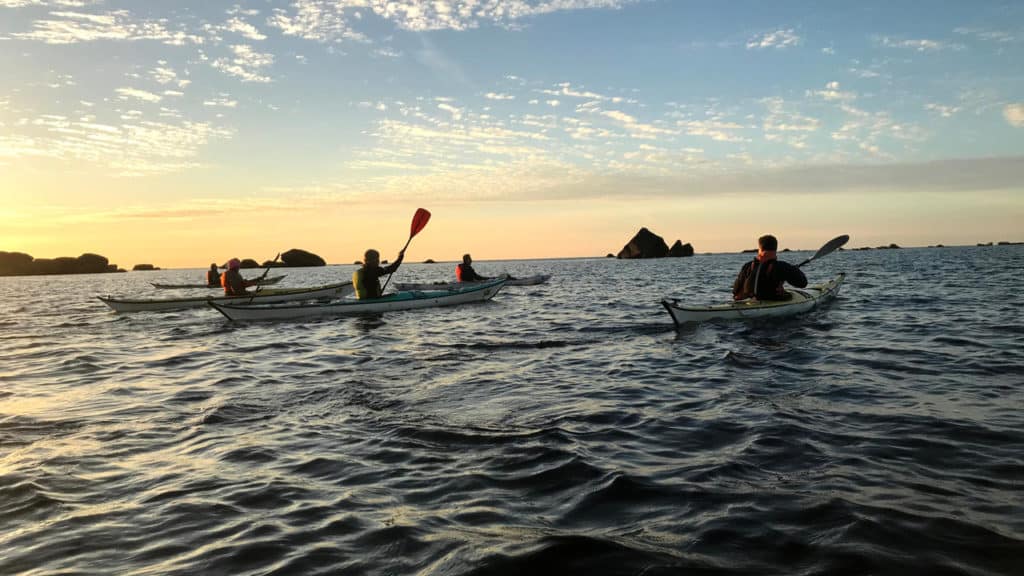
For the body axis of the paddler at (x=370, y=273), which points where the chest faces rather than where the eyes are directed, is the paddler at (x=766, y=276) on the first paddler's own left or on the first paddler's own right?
on the first paddler's own right

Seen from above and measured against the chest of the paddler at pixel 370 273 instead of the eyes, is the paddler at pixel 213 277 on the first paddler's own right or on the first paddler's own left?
on the first paddler's own left

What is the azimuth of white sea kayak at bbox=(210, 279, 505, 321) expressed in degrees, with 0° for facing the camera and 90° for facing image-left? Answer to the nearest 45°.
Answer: approximately 270°

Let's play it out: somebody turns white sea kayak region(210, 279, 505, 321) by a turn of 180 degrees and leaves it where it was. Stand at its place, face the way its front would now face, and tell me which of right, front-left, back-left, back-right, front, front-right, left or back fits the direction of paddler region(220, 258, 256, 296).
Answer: front-right

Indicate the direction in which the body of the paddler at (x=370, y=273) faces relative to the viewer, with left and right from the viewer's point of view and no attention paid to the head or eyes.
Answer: facing away from the viewer and to the right of the viewer

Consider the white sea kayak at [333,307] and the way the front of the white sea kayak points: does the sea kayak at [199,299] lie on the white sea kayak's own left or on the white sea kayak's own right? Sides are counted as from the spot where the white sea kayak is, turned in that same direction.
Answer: on the white sea kayak's own left

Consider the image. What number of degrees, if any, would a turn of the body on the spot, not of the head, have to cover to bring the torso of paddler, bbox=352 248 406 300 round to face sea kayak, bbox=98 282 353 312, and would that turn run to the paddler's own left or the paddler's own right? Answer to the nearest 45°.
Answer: approximately 90° to the paddler's own left

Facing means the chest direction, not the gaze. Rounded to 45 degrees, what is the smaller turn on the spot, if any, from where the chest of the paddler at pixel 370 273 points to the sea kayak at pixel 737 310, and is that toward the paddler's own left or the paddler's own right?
approximately 90° to the paddler's own right

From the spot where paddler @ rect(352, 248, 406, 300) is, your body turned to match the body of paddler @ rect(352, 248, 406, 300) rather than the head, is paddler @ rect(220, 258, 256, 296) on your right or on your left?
on your left

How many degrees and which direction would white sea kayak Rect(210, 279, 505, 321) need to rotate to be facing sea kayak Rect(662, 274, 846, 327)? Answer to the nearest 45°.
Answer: approximately 45° to its right

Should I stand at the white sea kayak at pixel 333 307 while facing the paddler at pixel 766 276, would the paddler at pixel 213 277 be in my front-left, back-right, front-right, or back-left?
back-left
